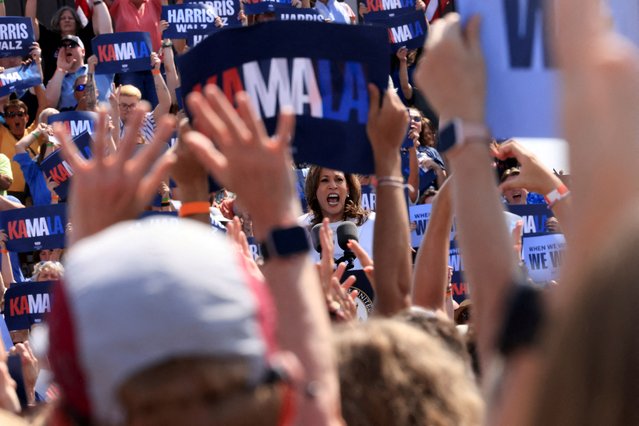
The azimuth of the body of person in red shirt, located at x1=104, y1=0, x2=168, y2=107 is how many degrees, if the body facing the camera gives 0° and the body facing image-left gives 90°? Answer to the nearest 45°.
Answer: approximately 0°

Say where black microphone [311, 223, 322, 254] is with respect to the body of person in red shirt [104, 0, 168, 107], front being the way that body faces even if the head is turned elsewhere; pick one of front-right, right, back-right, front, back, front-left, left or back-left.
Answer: front
